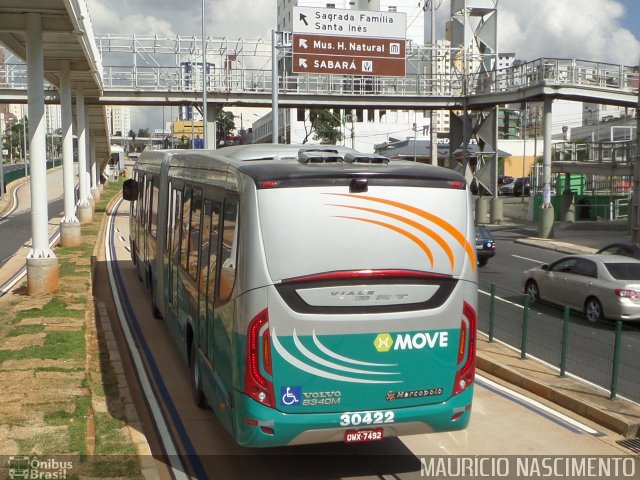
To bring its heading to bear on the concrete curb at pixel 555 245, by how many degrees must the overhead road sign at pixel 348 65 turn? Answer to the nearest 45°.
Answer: approximately 45° to its left

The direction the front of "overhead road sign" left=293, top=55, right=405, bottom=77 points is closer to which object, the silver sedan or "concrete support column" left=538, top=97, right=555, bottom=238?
the silver sedan

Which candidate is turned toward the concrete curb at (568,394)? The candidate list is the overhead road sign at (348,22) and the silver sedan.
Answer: the overhead road sign

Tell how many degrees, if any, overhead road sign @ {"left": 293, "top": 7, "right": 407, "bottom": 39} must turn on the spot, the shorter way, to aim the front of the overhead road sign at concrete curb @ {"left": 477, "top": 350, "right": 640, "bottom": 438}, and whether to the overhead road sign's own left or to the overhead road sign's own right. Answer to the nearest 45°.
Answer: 0° — it already faces it

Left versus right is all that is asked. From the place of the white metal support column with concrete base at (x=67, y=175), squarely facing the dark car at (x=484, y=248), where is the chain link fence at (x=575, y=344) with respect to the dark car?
right

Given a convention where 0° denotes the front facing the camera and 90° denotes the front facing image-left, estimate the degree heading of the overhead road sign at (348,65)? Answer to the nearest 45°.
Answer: approximately 0°

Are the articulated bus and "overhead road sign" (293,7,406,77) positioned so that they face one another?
yes

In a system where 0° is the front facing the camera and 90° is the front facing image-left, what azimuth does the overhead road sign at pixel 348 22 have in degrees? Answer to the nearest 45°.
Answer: approximately 0°

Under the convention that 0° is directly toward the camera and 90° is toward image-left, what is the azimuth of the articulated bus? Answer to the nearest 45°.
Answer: approximately 180°

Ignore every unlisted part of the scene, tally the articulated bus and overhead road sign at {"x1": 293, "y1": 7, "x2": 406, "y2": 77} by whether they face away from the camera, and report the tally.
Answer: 1

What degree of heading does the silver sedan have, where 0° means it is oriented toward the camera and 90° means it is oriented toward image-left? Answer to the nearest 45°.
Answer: approximately 135°

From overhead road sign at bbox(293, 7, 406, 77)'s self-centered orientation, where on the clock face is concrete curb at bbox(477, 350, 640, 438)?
The concrete curb is roughly at 12 o'clock from the overhead road sign.
